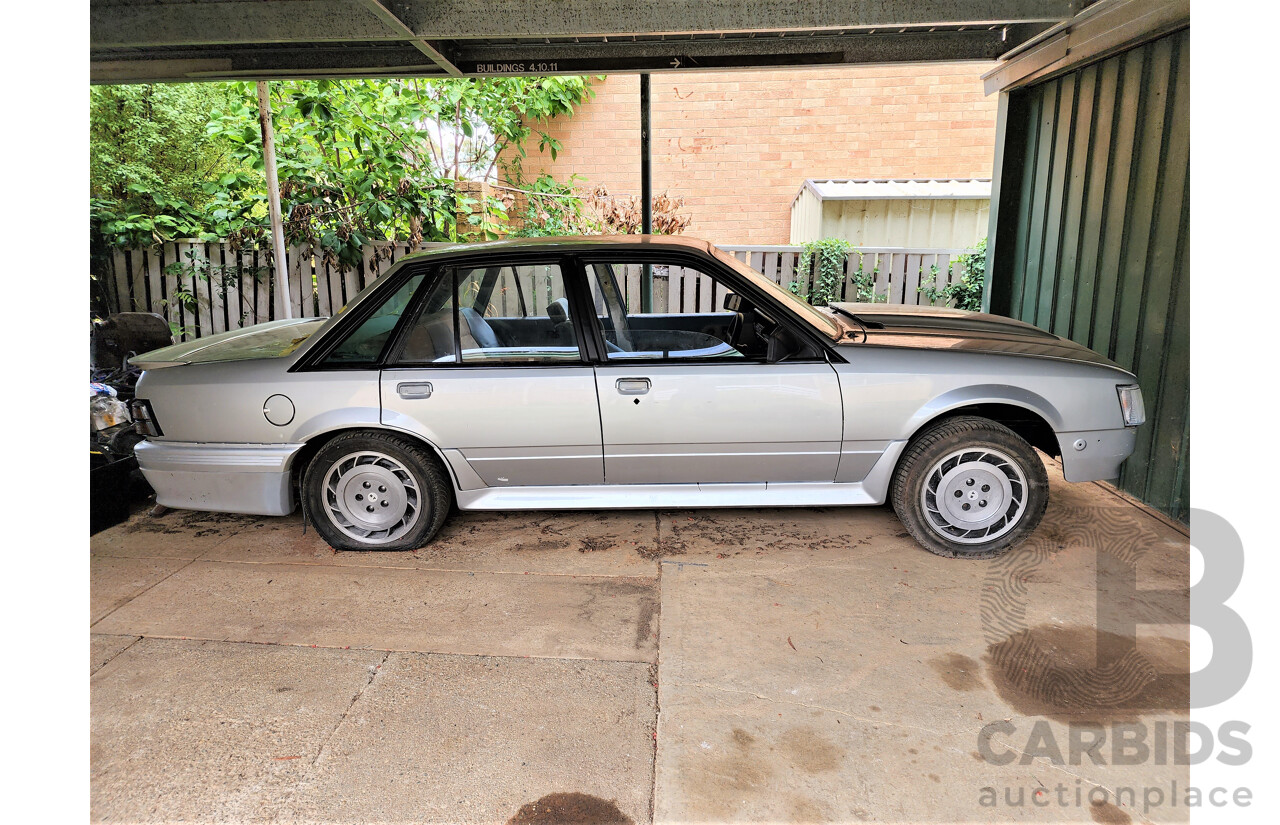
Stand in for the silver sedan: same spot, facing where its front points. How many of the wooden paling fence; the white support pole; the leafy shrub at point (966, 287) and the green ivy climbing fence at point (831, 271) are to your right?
0

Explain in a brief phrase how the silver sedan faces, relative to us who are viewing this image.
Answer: facing to the right of the viewer

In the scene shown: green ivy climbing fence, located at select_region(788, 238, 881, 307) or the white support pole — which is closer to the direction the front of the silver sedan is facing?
the green ivy climbing fence

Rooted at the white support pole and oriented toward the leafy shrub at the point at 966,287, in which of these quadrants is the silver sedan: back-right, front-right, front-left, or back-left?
front-right

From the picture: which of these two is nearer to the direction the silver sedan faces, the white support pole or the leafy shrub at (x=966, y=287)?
the leafy shrub

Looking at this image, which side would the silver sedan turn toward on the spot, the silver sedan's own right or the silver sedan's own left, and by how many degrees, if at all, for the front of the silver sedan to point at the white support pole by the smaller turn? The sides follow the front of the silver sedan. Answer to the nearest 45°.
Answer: approximately 135° to the silver sedan's own left

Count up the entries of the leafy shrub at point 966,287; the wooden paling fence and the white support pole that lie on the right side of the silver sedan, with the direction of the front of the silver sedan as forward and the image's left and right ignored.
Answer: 0

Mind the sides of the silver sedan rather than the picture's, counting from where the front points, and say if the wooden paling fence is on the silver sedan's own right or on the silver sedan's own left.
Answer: on the silver sedan's own left

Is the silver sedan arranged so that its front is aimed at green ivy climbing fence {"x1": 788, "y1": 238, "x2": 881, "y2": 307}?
no

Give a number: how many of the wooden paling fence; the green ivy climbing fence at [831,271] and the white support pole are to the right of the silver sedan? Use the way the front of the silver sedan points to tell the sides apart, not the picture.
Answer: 0

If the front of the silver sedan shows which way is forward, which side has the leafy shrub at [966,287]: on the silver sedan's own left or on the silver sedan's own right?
on the silver sedan's own left
